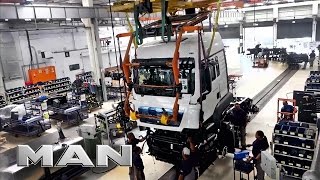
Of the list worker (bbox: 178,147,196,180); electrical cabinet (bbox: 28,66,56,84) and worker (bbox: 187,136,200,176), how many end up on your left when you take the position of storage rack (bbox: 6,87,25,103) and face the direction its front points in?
1

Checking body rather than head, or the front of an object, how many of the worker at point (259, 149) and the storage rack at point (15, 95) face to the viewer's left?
1

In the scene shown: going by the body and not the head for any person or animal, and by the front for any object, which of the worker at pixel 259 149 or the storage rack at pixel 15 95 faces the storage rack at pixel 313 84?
the storage rack at pixel 15 95

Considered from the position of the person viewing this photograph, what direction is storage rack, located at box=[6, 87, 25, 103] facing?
facing the viewer and to the right of the viewer

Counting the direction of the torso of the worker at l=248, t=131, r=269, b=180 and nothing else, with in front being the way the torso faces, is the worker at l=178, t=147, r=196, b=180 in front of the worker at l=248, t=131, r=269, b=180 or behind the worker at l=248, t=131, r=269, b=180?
in front

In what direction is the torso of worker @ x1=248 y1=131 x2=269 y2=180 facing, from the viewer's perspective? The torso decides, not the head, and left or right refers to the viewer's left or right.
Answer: facing to the left of the viewer

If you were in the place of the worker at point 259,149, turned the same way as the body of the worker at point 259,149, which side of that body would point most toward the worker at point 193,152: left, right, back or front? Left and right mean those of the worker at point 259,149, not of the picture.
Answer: front

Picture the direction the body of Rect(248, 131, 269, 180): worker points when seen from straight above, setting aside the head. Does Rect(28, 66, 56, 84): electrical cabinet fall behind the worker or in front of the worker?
in front

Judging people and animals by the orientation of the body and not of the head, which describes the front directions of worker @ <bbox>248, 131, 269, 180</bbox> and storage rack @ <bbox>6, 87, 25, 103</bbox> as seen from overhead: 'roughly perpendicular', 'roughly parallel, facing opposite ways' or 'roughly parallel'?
roughly parallel, facing opposite ways

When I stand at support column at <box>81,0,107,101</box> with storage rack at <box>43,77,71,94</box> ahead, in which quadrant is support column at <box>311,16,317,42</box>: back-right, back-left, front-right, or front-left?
back-right

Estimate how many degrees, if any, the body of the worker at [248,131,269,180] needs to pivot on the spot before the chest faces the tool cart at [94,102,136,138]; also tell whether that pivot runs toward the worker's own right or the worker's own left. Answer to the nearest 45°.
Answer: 0° — they already face it

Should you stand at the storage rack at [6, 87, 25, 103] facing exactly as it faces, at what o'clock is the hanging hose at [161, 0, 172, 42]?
The hanging hose is roughly at 1 o'clock from the storage rack.

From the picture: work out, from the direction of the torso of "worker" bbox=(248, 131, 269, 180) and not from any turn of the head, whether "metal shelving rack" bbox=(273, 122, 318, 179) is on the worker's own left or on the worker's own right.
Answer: on the worker's own right

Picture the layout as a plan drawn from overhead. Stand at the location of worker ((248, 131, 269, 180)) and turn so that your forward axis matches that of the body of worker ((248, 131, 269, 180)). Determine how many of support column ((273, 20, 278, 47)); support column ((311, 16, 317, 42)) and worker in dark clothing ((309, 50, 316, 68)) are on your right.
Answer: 3

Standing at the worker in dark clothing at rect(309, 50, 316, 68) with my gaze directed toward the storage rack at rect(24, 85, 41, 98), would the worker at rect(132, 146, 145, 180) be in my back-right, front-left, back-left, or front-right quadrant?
front-left
